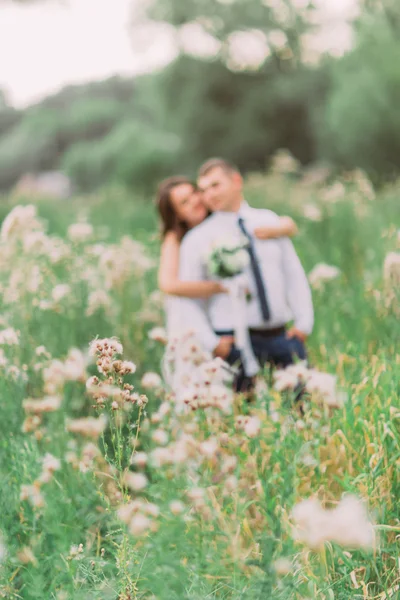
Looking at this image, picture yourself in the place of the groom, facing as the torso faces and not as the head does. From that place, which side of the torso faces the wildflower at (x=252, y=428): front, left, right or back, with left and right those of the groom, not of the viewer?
front

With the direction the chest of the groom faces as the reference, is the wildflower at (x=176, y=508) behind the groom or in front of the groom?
in front

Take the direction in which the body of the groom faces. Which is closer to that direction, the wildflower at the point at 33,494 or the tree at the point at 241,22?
the wildflower

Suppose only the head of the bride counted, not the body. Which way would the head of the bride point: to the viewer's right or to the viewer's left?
to the viewer's right

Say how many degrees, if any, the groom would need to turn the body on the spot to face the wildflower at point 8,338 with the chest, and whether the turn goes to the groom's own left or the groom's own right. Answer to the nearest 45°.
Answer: approximately 45° to the groom's own right

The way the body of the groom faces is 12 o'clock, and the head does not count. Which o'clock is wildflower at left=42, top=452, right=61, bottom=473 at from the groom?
The wildflower is roughly at 1 o'clock from the groom.

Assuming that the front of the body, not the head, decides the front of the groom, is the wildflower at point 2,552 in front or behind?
in front

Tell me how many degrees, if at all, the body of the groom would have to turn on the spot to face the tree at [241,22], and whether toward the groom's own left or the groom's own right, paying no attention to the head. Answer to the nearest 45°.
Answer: approximately 180°

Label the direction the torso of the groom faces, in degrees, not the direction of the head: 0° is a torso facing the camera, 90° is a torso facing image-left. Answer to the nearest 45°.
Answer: approximately 0°

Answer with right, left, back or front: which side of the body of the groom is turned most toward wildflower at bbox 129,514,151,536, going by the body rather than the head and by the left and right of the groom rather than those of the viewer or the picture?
front

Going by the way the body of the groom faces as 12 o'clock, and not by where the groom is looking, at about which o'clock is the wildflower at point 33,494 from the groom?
The wildflower is roughly at 1 o'clock from the groom.
